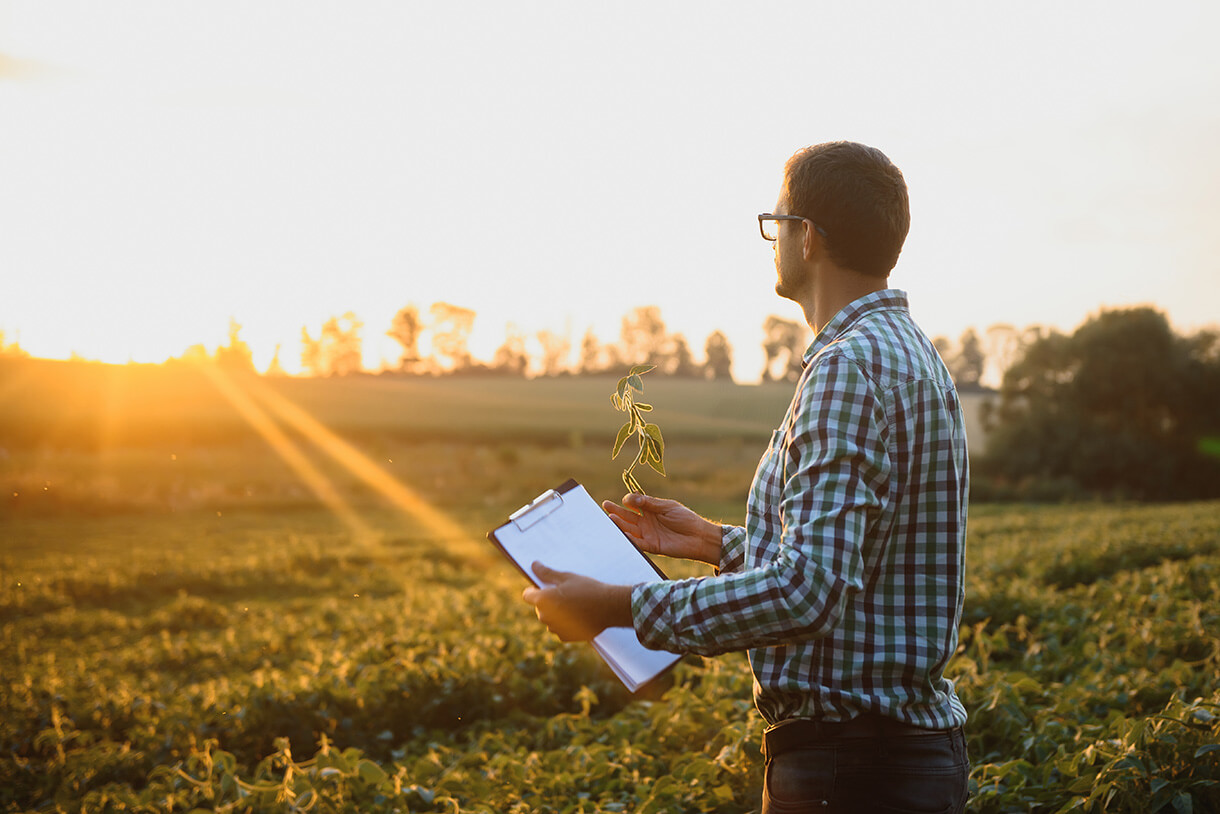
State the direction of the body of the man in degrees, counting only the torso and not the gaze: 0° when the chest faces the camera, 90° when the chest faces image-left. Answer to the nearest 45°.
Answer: approximately 135°

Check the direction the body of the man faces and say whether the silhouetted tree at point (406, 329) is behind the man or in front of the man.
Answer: in front

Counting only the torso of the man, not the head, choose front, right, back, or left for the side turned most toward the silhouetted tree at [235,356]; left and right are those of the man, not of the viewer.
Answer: front

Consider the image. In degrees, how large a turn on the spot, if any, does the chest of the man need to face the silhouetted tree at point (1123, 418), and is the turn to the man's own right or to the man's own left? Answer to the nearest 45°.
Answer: approximately 45° to the man's own right

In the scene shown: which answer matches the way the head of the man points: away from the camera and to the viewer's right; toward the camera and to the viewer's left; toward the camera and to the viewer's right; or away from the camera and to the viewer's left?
away from the camera and to the viewer's left

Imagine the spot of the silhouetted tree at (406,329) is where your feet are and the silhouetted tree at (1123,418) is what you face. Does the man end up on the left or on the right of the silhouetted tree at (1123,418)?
right
